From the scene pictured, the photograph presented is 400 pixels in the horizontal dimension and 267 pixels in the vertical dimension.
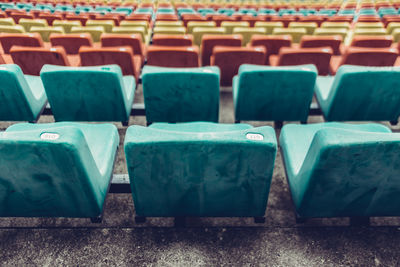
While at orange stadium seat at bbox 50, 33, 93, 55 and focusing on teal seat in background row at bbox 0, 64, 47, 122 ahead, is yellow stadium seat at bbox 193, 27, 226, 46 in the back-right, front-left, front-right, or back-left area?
back-left

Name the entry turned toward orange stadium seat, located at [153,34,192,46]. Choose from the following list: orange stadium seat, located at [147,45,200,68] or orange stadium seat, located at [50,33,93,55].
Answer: orange stadium seat, located at [147,45,200,68]
